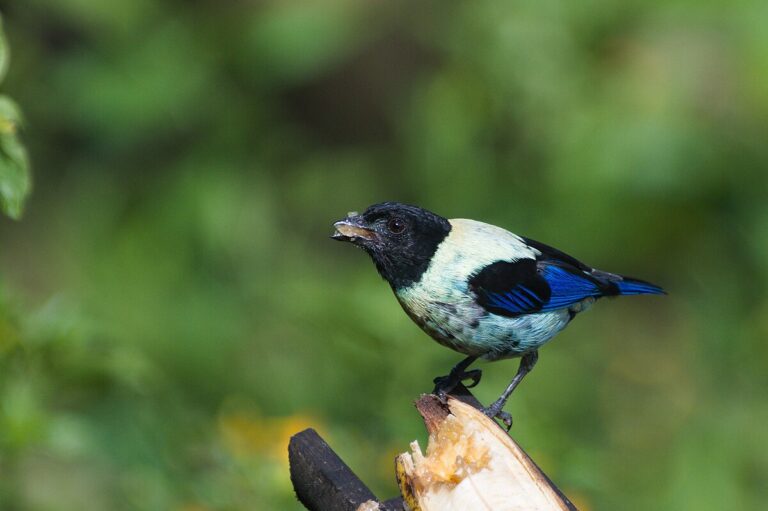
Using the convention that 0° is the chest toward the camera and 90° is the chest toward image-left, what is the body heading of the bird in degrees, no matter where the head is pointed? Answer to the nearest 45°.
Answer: approximately 90°
